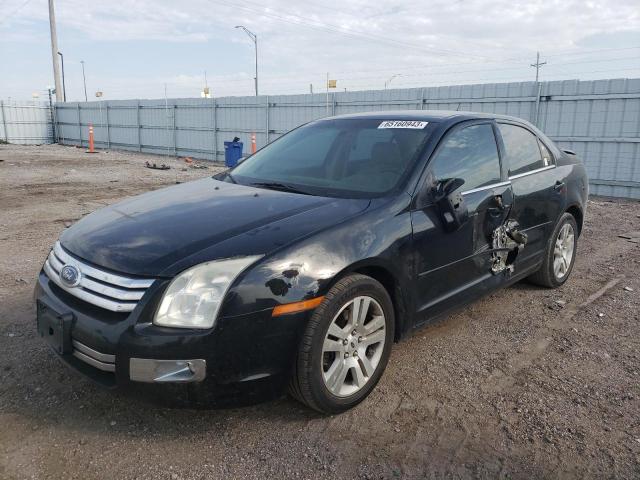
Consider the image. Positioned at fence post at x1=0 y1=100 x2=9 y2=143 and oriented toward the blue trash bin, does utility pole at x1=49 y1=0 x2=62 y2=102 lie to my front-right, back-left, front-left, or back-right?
back-left

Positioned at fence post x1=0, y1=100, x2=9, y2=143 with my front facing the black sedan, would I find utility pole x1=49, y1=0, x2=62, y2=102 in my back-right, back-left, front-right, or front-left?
back-left

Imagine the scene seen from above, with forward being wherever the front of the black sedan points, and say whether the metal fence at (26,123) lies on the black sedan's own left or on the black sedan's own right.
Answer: on the black sedan's own right

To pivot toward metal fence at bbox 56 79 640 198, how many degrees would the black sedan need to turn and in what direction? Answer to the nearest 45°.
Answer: approximately 135° to its right

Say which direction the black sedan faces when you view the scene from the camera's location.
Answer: facing the viewer and to the left of the viewer

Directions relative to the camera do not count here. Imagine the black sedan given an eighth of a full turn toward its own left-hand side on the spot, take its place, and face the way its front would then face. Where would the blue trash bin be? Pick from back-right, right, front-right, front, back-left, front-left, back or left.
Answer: back

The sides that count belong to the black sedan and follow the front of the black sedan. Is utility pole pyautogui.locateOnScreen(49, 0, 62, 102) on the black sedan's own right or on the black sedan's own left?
on the black sedan's own right

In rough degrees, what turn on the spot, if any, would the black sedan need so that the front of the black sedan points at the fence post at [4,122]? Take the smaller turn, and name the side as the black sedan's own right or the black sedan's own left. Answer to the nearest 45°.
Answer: approximately 90° to the black sedan's own right
